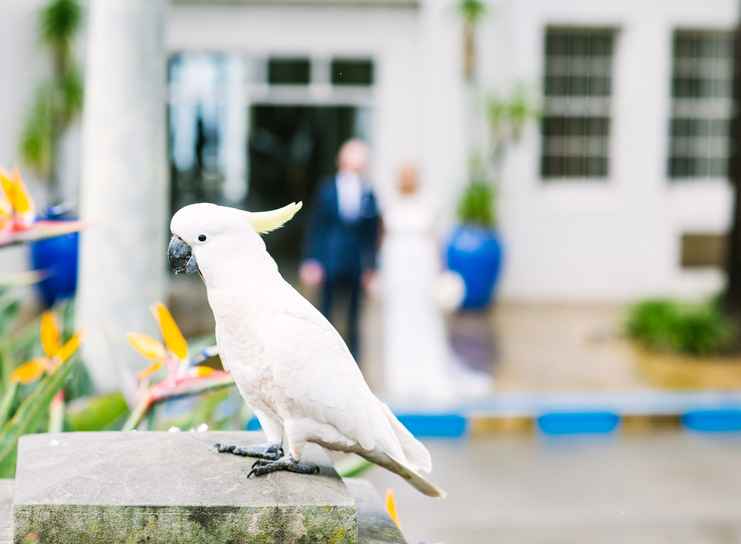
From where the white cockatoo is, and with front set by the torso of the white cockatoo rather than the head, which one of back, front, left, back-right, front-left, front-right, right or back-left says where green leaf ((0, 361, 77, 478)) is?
front-right

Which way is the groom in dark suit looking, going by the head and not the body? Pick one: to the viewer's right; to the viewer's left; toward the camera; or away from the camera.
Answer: toward the camera

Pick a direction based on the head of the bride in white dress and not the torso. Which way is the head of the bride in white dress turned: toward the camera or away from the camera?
toward the camera

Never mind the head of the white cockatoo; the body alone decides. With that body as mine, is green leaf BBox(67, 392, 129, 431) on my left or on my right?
on my right

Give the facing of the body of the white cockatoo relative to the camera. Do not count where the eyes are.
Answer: to the viewer's left

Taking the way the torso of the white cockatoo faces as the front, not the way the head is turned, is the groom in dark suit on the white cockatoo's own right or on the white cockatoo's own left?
on the white cockatoo's own right

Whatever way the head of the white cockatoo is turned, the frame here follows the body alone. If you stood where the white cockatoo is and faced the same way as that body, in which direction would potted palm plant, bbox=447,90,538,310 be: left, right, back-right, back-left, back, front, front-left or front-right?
right

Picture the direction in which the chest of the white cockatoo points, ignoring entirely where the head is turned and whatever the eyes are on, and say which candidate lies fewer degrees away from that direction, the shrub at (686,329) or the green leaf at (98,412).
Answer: the green leaf

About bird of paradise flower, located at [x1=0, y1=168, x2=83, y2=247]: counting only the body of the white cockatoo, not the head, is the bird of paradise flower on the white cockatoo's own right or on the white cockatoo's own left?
on the white cockatoo's own right

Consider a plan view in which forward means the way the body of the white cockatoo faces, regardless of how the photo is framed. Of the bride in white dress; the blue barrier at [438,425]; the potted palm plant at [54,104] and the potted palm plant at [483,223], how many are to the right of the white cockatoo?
4

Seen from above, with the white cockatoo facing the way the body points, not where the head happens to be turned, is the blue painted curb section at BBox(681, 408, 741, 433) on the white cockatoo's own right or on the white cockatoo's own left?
on the white cockatoo's own right

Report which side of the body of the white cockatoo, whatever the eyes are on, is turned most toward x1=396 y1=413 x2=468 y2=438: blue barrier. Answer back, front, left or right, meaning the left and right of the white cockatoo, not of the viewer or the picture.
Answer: right
